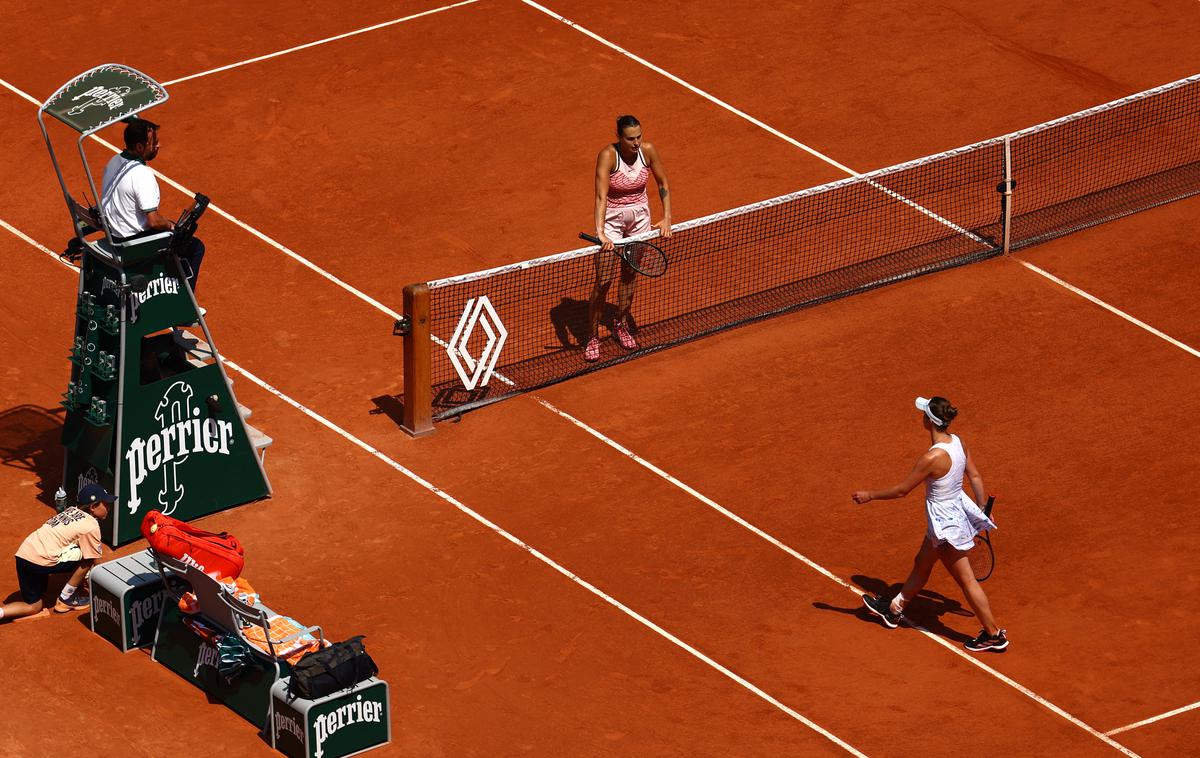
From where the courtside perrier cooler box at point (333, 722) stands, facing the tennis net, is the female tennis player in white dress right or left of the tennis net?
right

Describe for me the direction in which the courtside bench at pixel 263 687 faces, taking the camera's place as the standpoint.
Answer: facing away from the viewer and to the right of the viewer

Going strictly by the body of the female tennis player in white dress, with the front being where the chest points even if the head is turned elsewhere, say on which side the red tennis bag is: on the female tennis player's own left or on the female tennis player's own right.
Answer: on the female tennis player's own left

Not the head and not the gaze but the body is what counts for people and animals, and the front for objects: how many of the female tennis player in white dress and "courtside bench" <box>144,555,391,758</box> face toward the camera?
0

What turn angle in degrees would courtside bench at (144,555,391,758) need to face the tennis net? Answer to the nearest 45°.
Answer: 0° — it already faces it

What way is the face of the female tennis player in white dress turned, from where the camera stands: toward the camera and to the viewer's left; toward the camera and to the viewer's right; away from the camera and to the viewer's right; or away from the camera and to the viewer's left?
away from the camera and to the viewer's left

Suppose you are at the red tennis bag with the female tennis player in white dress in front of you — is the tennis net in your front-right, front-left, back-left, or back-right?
front-left

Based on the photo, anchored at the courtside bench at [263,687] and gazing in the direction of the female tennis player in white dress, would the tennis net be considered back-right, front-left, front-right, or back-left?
front-left

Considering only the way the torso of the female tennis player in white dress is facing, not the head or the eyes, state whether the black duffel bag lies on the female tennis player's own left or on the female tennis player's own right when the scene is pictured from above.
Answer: on the female tennis player's own left

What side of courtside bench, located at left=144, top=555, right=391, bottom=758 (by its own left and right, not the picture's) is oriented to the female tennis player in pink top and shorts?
front

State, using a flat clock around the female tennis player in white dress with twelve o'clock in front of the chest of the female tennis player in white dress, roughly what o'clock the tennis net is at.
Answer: The tennis net is roughly at 1 o'clock from the female tennis player in white dress.

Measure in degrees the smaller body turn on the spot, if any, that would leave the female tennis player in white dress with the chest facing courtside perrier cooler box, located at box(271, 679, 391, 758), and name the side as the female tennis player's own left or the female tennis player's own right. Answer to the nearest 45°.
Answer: approximately 90° to the female tennis player's own left

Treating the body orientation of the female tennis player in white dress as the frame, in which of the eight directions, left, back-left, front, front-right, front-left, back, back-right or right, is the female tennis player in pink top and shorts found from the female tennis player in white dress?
front

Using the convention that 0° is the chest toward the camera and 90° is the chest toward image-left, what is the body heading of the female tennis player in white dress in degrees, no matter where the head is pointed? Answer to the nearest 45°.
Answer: approximately 135°

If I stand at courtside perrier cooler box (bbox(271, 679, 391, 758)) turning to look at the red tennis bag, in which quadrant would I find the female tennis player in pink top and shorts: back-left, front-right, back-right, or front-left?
front-right
